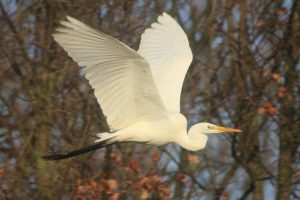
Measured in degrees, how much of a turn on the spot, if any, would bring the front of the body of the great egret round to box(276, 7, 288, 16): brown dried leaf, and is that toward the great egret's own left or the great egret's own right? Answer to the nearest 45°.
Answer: approximately 45° to the great egret's own left

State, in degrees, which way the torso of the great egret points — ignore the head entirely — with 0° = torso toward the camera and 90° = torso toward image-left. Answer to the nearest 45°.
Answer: approximately 270°

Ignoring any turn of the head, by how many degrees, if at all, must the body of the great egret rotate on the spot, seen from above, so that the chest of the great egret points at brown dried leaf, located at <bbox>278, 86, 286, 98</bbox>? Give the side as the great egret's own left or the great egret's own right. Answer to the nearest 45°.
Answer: approximately 45° to the great egret's own left
